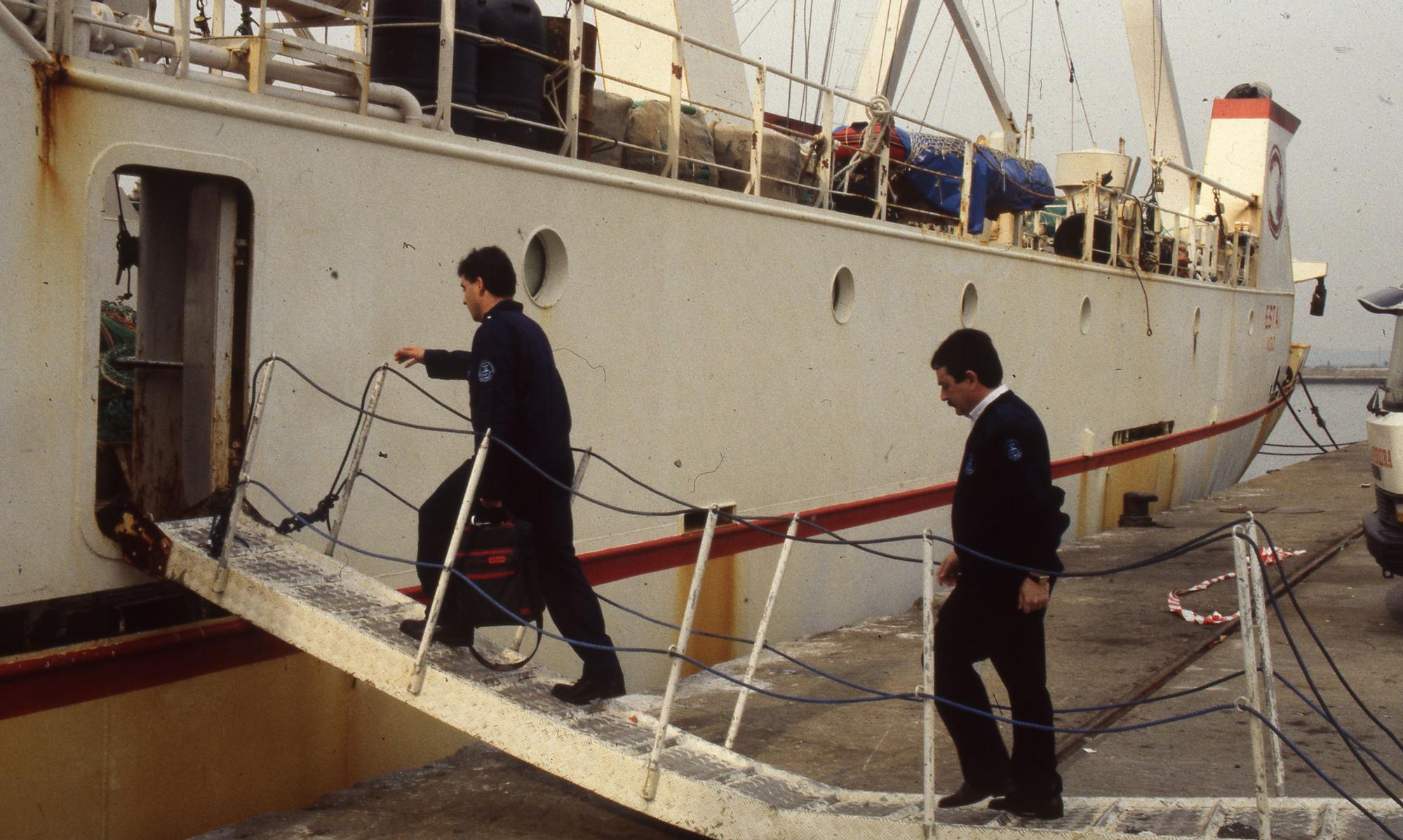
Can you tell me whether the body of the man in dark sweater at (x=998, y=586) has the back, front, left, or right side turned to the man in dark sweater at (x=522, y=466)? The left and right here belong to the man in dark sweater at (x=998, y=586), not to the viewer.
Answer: front

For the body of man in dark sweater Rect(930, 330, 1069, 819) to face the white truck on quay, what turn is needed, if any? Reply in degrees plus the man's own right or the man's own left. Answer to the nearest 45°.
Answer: approximately 135° to the man's own right

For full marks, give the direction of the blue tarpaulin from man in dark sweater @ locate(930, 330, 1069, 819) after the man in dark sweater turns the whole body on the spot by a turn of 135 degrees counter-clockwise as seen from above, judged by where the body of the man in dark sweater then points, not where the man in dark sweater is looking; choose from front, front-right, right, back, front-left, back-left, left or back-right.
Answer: back-left

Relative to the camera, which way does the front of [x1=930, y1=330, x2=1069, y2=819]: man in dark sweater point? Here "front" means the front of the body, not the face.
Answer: to the viewer's left

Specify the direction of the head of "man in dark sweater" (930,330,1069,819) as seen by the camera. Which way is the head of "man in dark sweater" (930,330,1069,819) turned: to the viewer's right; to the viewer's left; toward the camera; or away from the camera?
to the viewer's left
